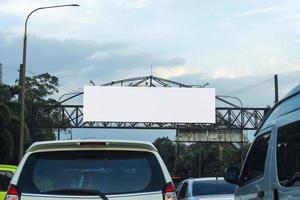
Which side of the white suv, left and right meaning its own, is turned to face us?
back

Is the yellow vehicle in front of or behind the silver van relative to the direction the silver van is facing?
in front

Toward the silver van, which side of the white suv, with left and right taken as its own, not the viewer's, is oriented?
right

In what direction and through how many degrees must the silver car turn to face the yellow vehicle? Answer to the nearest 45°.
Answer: approximately 135° to its left

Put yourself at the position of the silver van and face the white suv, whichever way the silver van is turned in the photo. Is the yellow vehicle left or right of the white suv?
right

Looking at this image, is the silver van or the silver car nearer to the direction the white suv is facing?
the silver car

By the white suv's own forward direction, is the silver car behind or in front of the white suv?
in front

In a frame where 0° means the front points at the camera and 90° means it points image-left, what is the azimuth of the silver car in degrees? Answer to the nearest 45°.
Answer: approximately 180°

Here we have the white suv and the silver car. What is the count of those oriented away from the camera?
2

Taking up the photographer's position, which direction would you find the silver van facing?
facing away from the viewer and to the left of the viewer

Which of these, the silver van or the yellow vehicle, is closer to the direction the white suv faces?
the yellow vehicle
